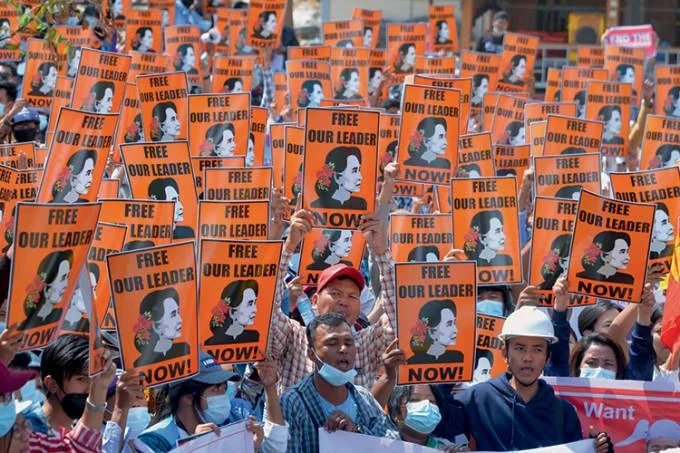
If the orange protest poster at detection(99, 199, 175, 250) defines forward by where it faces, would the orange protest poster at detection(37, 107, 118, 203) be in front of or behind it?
behind

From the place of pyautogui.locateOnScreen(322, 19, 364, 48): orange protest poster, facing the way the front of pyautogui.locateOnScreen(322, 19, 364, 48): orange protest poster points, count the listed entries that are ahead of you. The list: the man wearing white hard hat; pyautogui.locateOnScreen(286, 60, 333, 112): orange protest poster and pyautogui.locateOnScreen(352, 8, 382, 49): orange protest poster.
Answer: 2
